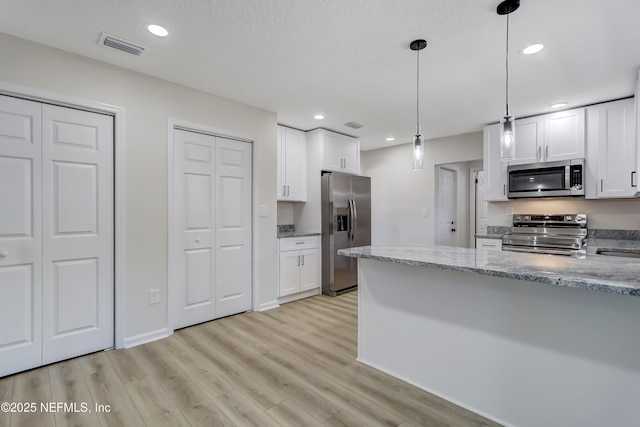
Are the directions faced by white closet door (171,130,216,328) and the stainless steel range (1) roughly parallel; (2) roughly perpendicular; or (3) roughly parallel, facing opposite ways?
roughly perpendicular

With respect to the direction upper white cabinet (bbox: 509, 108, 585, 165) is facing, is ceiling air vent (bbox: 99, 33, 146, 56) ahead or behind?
ahead

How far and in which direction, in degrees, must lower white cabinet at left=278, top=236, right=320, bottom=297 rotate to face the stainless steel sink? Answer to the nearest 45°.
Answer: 0° — it already faces it

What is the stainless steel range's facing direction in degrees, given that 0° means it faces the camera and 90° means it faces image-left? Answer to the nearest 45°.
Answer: approximately 0°

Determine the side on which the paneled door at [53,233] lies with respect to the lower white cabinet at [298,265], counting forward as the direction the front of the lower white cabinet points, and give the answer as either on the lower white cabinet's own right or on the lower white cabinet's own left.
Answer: on the lower white cabinet's own right

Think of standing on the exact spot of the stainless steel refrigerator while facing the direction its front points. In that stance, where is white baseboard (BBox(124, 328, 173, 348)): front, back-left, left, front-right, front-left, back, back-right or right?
right

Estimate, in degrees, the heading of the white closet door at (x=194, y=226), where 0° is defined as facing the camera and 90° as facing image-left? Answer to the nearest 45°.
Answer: approximately 315°

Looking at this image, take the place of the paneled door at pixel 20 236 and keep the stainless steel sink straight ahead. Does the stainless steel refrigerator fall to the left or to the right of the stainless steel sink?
left

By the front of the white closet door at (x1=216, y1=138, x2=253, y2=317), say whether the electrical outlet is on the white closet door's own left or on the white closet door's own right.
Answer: on the white closet door's own right
